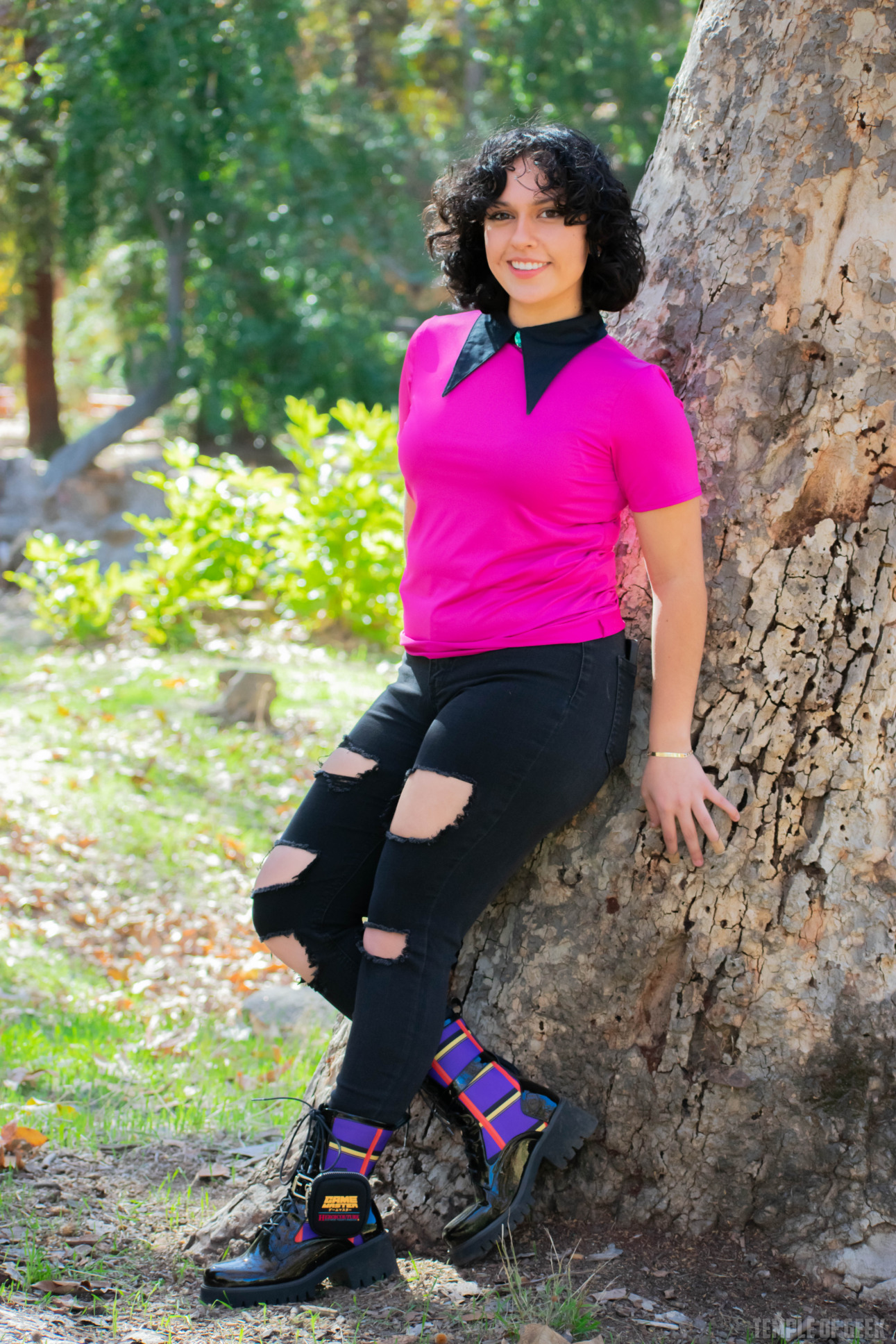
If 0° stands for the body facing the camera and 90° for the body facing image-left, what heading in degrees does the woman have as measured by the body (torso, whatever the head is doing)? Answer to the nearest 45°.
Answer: approximately 45°

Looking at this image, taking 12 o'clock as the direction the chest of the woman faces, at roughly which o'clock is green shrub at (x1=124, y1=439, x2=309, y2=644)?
The green shrub is roughly at 4 o'clock from the woman.

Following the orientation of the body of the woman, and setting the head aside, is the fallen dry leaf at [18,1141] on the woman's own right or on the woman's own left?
on the woman's own right
